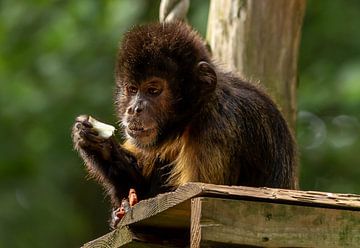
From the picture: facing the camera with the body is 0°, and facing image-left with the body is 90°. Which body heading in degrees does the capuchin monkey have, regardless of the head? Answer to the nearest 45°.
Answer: approximately 45°
